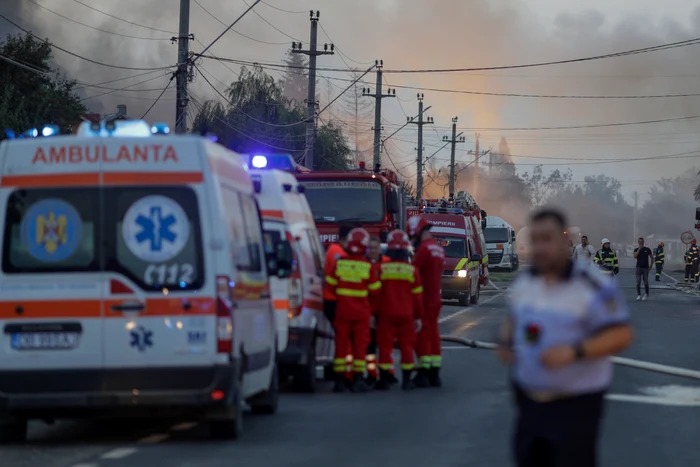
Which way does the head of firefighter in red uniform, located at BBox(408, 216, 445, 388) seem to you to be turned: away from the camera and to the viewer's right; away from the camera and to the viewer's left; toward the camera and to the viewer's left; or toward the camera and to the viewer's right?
away from the camera and to the viewer's left

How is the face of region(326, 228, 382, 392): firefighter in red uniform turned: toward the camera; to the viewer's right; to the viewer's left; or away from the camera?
away from the camera

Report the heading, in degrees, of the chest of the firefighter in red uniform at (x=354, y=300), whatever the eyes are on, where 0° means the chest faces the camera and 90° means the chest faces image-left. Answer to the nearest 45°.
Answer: approximately 180°

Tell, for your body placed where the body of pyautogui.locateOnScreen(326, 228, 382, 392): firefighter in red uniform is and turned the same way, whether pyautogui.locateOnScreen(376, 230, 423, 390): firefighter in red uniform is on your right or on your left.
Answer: on your right

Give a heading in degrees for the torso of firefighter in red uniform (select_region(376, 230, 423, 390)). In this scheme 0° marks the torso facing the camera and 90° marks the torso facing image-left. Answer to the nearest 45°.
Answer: approximately 180°
